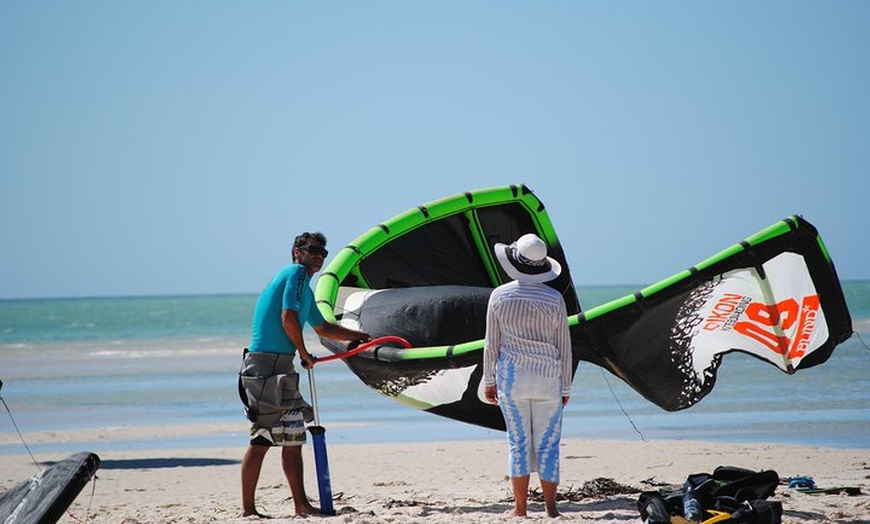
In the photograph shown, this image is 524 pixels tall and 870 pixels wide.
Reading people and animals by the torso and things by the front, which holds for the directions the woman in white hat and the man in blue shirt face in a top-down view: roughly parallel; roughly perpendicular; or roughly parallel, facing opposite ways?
roughly perpendicular

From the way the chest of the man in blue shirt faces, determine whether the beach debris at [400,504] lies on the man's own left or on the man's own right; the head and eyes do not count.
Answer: on the man's own left

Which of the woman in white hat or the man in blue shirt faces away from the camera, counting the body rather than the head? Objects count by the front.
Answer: the woman in white hat

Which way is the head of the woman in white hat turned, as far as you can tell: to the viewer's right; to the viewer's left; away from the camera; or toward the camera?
away from the camera

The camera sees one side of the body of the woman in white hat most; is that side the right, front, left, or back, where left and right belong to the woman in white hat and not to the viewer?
back

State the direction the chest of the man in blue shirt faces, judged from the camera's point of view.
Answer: to the viewer's right

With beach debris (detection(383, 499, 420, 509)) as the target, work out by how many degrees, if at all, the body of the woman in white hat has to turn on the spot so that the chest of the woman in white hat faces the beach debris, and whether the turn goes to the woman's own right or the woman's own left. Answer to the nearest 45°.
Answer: approximately 45° to the woman's own left

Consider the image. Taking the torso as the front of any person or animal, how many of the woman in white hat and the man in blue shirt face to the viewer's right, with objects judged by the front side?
1

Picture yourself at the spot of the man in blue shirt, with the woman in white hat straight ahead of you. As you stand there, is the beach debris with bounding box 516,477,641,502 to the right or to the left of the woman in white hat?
left

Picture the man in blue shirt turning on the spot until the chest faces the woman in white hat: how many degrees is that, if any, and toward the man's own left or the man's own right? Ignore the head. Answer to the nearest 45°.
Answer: approximately 45° to the man's own right

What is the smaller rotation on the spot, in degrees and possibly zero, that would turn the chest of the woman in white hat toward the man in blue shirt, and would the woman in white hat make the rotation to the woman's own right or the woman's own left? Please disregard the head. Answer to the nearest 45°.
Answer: approximately 90° to the woman's own left

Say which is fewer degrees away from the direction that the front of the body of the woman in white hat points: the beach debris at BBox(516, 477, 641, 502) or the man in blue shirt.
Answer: the beach debris
